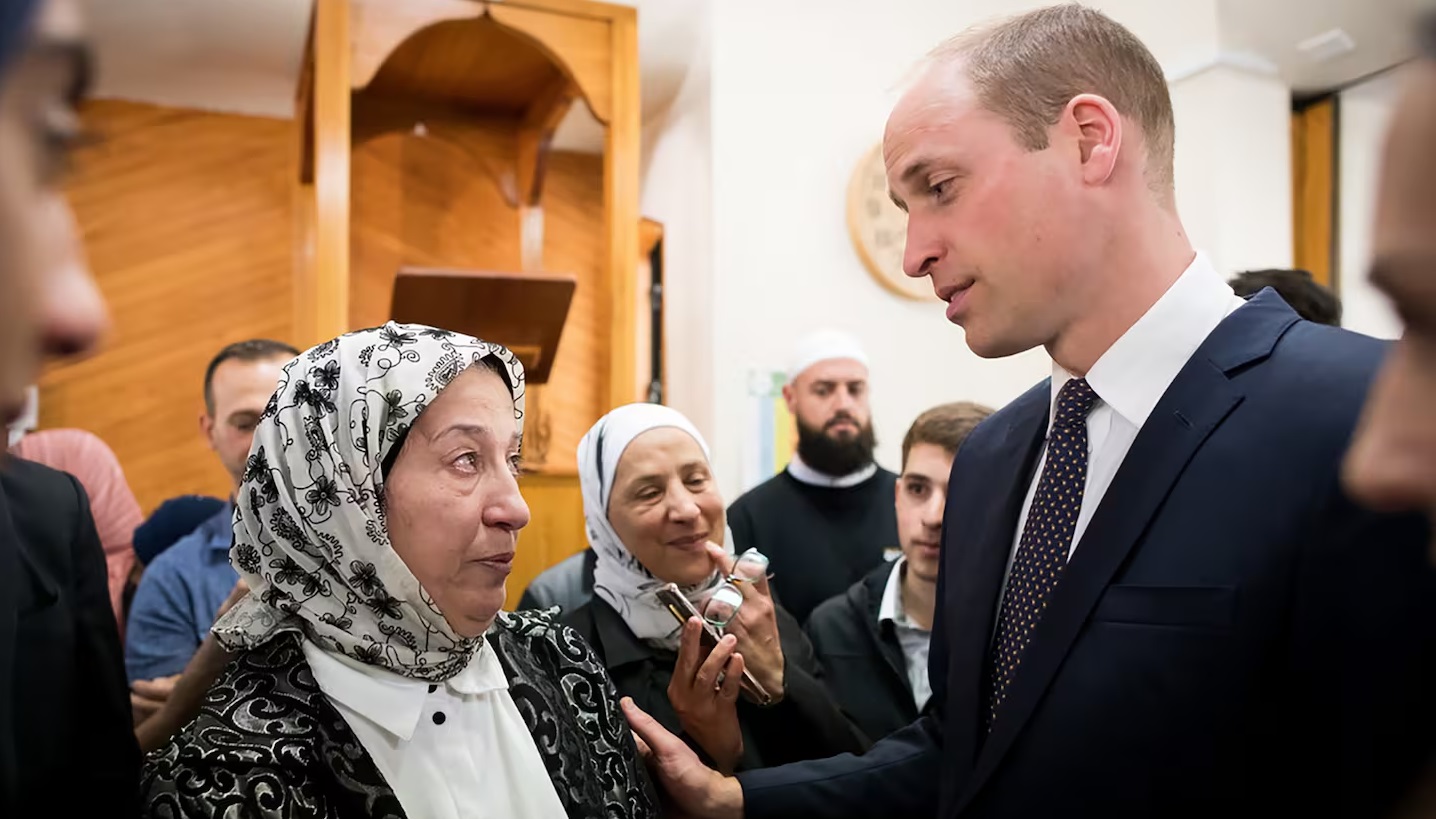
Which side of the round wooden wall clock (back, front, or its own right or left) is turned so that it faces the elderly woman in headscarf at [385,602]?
front

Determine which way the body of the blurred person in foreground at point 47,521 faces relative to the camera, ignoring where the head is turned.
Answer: to the viewer's right

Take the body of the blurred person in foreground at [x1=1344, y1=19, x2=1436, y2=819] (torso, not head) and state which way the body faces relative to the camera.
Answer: to the viewer's left

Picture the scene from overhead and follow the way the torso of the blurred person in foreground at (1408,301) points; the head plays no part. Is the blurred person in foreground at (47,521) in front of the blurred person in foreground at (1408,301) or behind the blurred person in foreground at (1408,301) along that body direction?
in front

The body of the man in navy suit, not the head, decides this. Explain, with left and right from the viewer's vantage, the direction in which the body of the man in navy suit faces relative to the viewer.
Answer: facing the viewer and to the left of the viewer

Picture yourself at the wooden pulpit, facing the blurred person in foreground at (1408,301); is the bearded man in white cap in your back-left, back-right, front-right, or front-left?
front-left

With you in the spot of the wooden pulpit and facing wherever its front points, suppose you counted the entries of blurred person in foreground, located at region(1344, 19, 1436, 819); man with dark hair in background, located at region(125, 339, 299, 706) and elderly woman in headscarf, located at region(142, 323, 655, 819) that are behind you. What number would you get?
0

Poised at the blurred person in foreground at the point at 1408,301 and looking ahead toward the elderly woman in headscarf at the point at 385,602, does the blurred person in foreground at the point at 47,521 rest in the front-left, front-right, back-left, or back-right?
front-left

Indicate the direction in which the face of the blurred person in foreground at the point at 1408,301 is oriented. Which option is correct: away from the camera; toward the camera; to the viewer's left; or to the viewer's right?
to the viewer's left

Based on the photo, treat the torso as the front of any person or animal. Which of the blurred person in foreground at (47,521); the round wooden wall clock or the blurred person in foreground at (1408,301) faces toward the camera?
the round wooden wall clock

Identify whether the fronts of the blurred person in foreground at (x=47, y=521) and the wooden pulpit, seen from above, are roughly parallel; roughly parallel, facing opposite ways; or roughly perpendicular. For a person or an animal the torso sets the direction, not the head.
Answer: roughly perpendicular

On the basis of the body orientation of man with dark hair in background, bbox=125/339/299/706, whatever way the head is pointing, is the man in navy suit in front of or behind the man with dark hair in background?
in front

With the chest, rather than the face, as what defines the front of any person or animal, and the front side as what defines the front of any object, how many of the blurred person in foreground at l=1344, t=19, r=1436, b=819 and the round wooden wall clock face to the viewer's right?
0

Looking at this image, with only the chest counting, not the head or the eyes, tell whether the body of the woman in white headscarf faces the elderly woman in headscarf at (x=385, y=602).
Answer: no

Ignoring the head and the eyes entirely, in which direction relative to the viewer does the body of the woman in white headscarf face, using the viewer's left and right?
facing the viewer and to the right of the viewer

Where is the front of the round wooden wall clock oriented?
toward the camera

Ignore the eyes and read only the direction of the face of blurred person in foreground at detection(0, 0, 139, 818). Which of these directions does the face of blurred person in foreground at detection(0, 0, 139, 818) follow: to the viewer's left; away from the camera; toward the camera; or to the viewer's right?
to the viewer's right

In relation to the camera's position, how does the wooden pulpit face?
facing the viewer

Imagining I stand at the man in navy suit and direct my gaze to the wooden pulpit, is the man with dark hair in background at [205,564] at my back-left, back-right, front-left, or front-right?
front-left

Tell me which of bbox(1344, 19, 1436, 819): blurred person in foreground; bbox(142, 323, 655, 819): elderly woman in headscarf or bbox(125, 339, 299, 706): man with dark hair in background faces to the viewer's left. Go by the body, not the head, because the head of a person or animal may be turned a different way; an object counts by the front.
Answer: the blurred person in foreground

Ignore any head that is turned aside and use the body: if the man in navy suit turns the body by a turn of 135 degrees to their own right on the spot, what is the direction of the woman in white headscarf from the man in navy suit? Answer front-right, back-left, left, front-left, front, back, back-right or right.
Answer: front-left

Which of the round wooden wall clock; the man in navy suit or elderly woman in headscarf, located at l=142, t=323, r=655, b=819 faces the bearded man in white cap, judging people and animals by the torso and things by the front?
the round wooden wall clock
